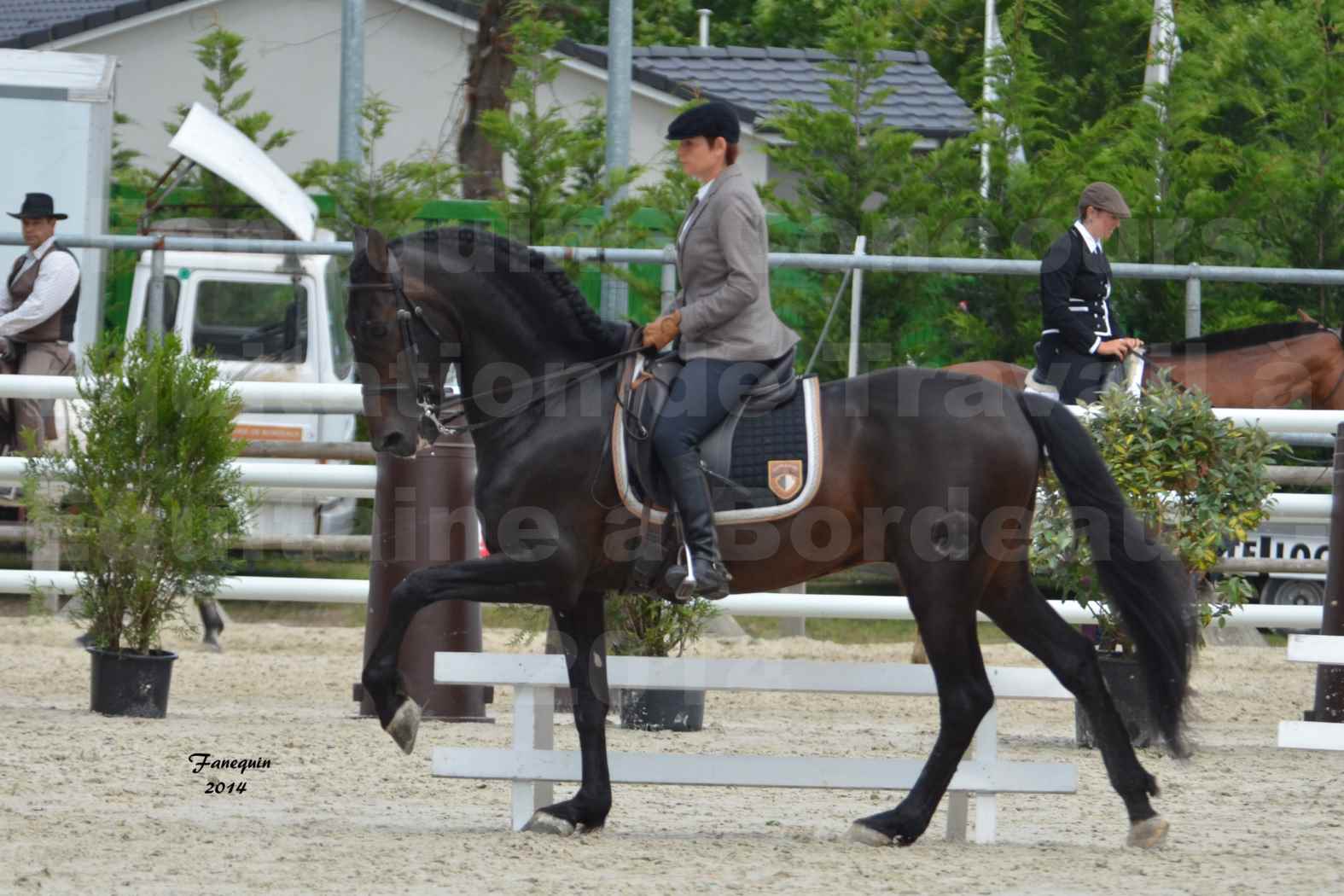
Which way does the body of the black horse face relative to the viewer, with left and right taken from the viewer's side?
facing to the left of the viewer

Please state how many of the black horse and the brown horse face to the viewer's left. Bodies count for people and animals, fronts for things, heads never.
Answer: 1

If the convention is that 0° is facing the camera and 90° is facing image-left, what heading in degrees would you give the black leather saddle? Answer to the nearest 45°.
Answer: approximately 90°

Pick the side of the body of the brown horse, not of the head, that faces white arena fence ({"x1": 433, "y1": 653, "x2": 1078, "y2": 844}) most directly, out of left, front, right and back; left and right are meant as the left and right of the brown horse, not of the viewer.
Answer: right

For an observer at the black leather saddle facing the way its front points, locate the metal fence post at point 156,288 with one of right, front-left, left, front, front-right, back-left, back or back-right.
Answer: front-right

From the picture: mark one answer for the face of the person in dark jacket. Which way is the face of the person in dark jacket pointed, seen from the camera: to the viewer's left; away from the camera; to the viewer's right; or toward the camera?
to the viewer's right

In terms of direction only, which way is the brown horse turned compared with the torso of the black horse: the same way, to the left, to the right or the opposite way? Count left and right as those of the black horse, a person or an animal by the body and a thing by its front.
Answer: the opposite way

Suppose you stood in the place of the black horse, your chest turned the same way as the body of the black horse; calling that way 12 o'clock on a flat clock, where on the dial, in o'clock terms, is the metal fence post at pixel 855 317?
The metal fence post is roughly at 3 o'clock from the black horse.

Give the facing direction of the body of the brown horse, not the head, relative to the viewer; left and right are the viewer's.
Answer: facing to the right of the viewer
